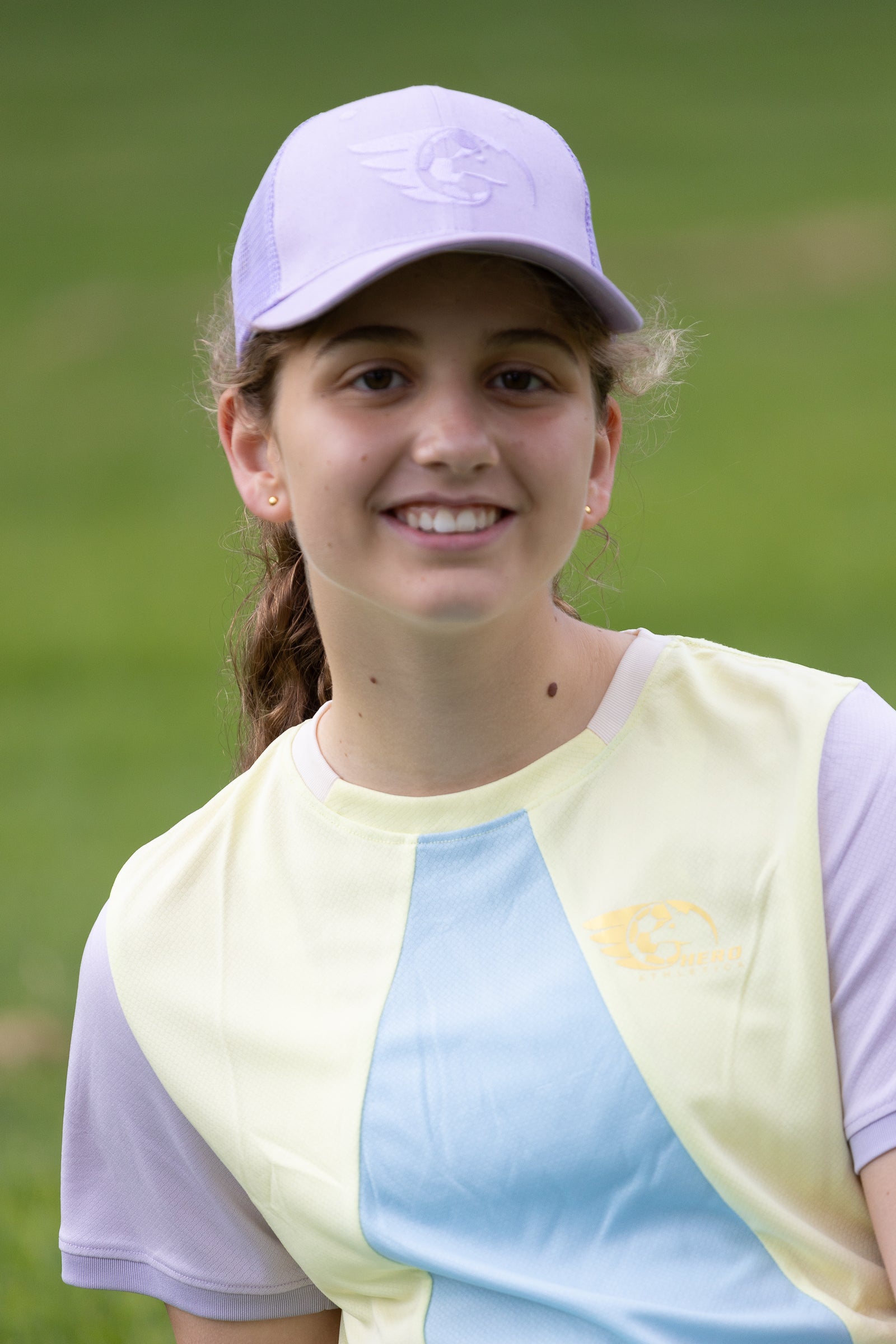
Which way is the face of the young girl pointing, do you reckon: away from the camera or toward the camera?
toward the camera

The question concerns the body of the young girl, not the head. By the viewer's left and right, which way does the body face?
facing the viewer
